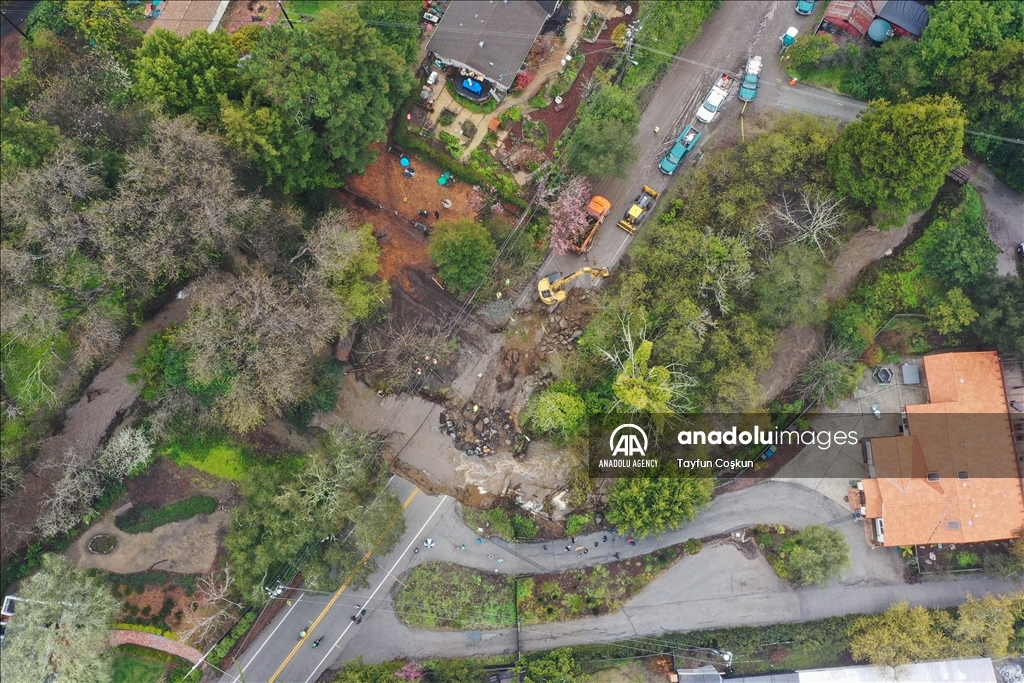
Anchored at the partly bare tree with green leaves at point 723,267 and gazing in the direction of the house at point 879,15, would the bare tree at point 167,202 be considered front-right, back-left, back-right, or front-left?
back-left

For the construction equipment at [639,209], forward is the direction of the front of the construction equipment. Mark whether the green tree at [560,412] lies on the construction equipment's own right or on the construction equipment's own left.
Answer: on the construction equipment's own left
